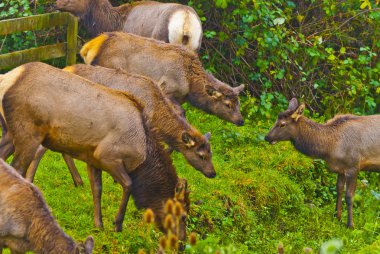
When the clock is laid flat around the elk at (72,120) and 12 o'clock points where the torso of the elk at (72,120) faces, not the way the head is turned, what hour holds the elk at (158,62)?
the elk at (158,62) is roughly at 10 o'clock from the elk at (72,120).

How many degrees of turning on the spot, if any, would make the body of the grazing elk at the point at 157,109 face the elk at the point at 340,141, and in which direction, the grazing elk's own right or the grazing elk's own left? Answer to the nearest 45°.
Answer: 0° — it already faces it

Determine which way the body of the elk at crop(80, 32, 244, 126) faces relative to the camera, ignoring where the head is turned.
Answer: to the viewer's right

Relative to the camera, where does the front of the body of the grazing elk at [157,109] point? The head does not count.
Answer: to the viewer's right

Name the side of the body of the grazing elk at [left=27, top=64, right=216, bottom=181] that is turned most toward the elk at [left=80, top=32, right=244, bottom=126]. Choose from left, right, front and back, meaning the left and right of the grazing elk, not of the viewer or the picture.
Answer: left

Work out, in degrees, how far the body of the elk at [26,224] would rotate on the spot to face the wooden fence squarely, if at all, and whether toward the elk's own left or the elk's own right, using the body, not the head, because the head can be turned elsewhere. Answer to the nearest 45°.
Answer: approximately 90° to the elk's own left

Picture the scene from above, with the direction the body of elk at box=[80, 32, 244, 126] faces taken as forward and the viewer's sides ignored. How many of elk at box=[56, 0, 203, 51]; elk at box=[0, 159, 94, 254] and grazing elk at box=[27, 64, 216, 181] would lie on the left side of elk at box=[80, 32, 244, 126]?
1

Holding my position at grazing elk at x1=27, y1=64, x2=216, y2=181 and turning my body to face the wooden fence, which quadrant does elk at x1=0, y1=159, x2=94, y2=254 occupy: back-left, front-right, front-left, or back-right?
back-left

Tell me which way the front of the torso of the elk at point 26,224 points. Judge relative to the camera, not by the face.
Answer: to the viewer's right

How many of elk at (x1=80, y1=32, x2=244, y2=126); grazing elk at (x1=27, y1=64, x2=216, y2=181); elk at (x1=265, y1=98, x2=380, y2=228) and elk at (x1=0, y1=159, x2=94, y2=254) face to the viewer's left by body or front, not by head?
1

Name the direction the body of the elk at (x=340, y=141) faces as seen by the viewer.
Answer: to the viewer's left

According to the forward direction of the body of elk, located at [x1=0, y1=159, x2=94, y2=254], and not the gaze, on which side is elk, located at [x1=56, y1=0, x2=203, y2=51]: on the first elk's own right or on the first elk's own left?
on the first elk's own left

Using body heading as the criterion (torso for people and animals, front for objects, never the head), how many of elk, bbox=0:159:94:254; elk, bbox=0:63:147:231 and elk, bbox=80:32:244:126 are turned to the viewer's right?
3

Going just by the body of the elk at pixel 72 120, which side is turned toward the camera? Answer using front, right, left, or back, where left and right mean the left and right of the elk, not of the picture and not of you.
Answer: right
